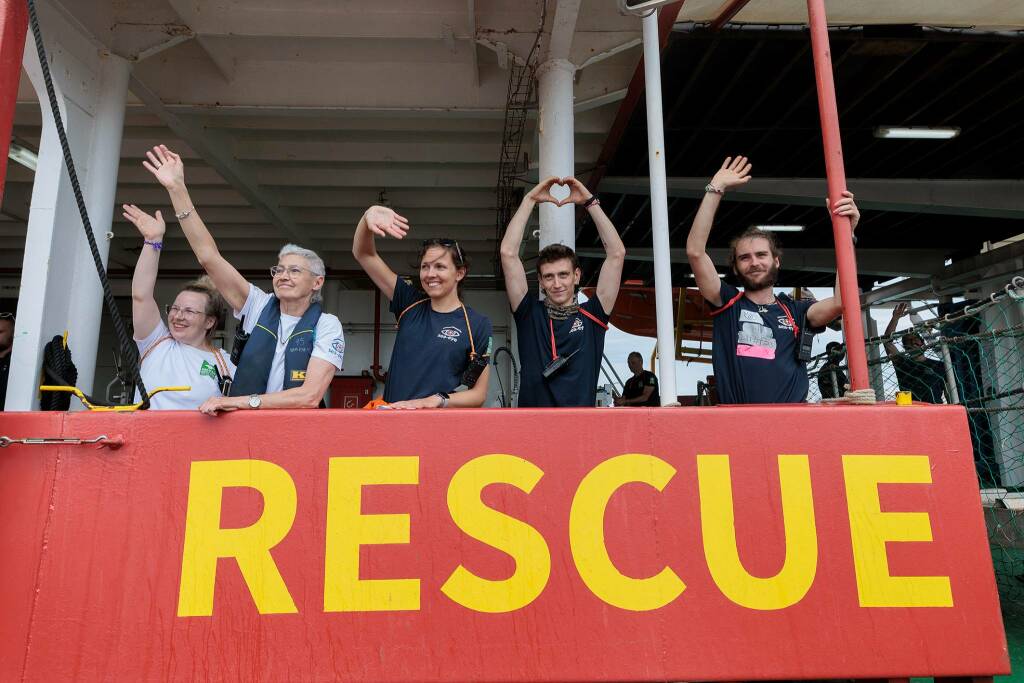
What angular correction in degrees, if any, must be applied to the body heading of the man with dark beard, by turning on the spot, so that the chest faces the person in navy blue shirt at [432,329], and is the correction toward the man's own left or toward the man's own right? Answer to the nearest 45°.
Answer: approximately 45° to the man's own right

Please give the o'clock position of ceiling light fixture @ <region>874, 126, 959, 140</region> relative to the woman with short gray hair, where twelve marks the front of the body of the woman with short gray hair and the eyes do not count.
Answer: The ceiling light fixture is roughly at 7 o'clock from the woman with short gray hair.

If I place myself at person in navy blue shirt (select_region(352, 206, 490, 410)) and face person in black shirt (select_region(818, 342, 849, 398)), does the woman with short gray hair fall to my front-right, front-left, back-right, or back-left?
back-left

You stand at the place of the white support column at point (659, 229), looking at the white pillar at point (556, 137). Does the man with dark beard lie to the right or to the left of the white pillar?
right

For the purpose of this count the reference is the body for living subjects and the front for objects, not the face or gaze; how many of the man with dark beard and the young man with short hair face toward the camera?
2

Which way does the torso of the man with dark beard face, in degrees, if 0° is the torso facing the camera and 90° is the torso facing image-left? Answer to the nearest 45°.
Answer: approximately 0°
